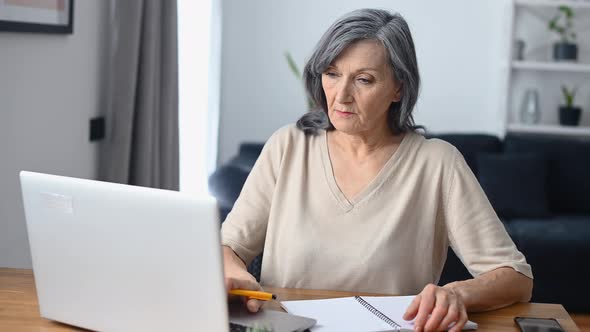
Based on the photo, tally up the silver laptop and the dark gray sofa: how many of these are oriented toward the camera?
1

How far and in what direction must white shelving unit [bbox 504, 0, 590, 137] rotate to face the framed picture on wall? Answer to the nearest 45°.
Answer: approximately 45° to its right

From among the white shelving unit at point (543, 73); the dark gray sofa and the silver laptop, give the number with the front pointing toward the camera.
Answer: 2

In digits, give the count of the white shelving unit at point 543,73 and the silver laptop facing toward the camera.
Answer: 1

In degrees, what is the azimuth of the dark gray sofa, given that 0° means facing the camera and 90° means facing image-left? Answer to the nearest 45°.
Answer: approximately 0°

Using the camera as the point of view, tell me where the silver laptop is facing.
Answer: facing away from the viewer and to the right of the viewer

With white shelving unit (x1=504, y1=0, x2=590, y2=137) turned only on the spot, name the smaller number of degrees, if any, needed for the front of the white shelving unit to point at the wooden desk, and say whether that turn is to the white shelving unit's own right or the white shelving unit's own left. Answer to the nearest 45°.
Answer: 0° — it already faces it

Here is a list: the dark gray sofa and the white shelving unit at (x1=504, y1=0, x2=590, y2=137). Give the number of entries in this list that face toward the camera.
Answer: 2
